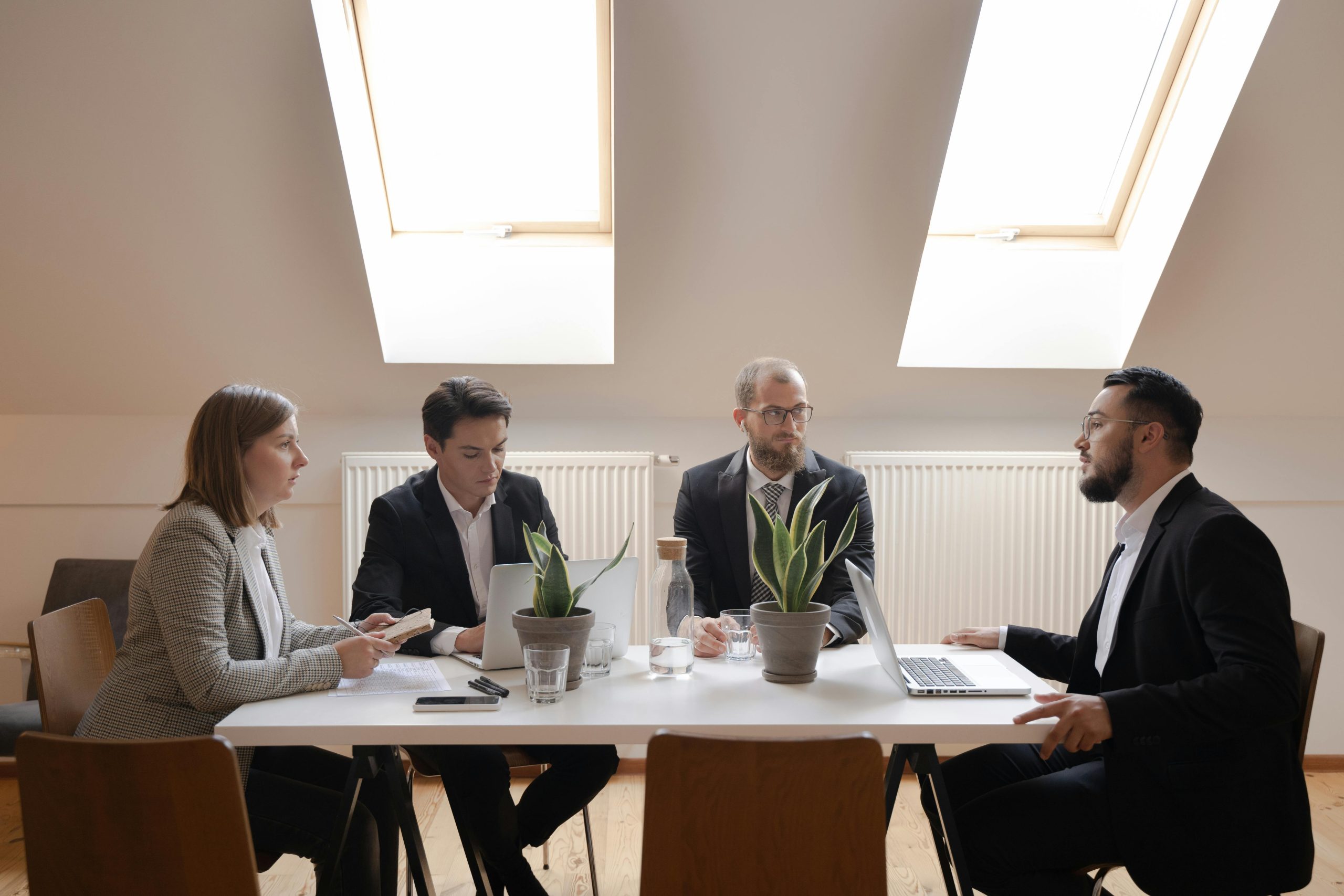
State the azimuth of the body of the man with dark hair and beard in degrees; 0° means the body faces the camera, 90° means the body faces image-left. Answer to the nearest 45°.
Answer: approximately 90°

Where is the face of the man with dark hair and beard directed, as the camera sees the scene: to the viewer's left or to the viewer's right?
to the viewer's left

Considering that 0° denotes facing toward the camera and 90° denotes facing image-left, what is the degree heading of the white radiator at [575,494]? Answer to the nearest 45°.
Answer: approximately 0°

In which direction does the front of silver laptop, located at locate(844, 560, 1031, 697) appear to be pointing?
to the viewer's right

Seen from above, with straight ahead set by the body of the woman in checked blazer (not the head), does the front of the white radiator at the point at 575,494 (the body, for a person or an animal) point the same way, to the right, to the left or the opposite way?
to the right

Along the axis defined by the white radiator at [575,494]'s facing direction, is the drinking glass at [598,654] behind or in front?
in front

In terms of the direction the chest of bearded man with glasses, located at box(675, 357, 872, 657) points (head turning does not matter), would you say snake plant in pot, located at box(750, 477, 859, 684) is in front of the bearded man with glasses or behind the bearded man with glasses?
in front

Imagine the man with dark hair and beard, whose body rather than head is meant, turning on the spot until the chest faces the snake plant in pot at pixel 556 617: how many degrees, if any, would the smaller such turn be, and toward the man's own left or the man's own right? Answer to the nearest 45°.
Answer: approximately 45° to the man's own left

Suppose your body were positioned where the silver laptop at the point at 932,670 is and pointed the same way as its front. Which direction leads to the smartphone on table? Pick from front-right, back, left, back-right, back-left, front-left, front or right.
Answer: back-right

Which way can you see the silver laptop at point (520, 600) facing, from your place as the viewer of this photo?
facing away from the viewer and to the left of the viewer

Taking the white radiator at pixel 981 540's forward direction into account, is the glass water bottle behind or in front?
in front

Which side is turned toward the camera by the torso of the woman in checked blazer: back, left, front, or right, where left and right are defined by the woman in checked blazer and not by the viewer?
right

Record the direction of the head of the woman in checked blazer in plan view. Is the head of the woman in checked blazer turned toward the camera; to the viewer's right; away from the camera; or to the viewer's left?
to the viewer's right
